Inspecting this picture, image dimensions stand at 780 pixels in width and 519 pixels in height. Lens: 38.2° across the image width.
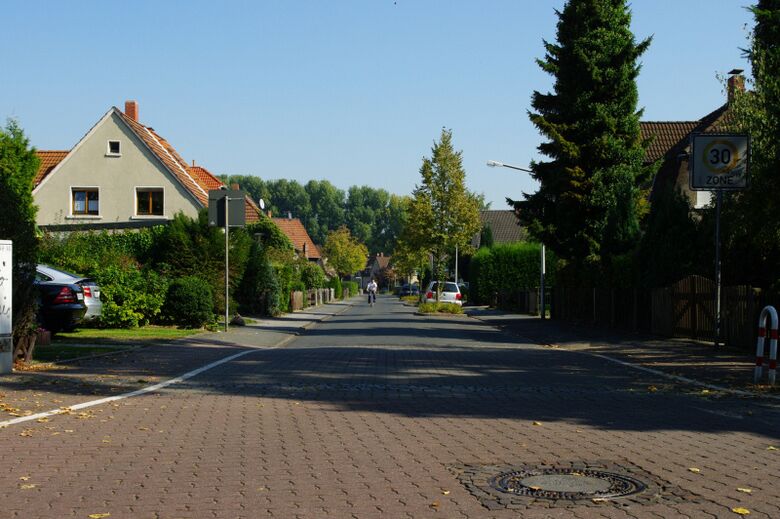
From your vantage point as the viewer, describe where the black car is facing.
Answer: facing away from the viewer and to the left of the viewer

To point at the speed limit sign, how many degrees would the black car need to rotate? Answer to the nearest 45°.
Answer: approximately 135° to its right

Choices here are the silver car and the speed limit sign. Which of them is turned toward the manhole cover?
the speed limit sign

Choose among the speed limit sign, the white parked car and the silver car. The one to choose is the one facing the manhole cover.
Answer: the speed limit sign

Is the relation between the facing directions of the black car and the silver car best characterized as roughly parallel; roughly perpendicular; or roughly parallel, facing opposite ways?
roughly parallel

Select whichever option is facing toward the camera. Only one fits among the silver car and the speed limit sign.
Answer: the speed limit sign

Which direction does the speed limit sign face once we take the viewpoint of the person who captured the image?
facing the viewer

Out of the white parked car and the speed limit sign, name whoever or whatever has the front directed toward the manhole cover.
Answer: the speed limit sign

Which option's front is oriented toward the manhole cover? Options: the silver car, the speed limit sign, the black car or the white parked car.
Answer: the speed limit sign

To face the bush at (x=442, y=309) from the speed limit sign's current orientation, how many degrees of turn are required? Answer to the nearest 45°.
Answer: approximately 135° to its right

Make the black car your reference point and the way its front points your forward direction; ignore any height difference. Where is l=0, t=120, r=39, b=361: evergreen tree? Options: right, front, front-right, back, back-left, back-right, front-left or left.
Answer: back-left
